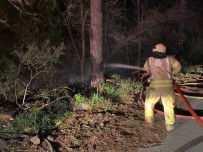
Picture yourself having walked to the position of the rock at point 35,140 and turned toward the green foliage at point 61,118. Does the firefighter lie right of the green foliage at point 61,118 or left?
right

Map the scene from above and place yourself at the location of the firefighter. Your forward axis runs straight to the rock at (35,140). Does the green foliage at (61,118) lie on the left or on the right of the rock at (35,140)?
right

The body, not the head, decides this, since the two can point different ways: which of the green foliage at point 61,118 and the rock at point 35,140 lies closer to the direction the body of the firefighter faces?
the green foliage
